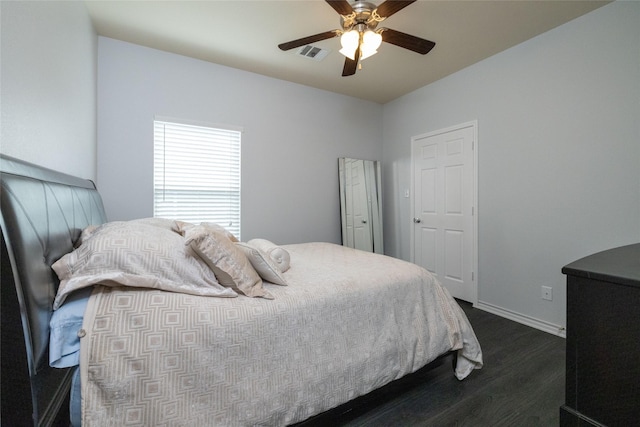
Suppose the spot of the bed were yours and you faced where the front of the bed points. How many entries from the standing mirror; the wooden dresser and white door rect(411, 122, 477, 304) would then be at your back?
0

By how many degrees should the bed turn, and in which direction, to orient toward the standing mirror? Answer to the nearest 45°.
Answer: approximately 45° to its left

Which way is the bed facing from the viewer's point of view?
to the viewer's right

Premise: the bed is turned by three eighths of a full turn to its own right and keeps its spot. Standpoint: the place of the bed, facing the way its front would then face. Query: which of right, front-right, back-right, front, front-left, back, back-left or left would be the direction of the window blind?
back-right

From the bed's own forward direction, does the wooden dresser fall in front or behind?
in front

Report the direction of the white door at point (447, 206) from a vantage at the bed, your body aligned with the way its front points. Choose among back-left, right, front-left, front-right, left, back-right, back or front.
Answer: front-left
